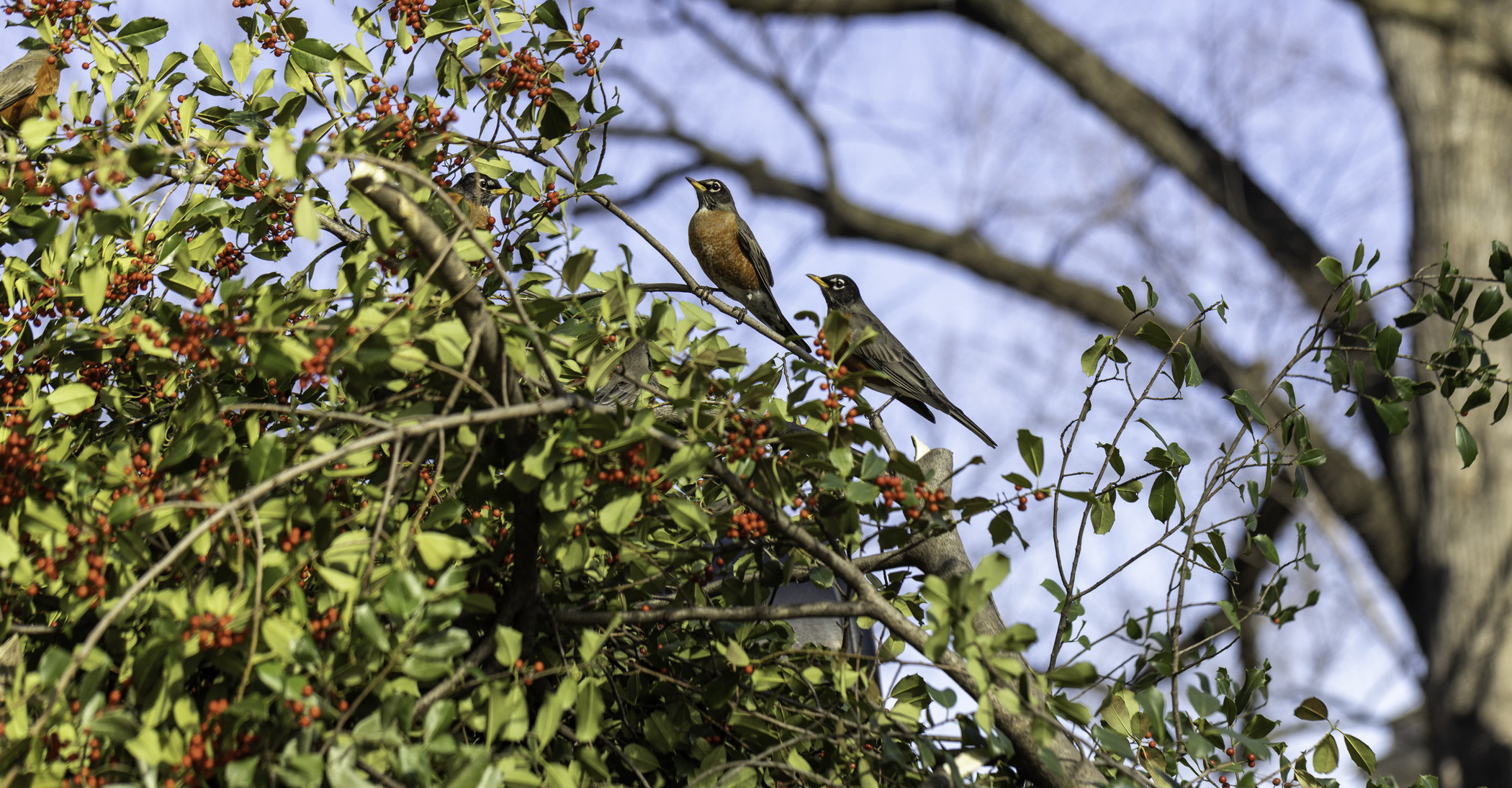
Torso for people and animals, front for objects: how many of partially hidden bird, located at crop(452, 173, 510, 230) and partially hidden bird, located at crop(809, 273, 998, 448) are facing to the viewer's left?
1

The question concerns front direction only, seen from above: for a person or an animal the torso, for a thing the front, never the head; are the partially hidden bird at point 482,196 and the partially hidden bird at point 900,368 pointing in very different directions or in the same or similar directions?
very different directions

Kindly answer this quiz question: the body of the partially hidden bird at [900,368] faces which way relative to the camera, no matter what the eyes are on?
to the viewer's left

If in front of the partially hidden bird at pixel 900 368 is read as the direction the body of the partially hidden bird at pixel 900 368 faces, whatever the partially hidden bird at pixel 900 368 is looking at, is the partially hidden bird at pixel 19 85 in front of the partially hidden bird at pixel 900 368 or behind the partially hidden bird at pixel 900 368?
in front

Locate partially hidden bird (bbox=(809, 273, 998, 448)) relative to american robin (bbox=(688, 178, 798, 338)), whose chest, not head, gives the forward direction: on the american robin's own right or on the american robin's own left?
on the american robin's own left

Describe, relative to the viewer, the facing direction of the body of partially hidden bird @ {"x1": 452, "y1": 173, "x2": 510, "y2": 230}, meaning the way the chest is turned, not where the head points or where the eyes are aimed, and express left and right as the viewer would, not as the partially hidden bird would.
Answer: facing to the right of the viewer

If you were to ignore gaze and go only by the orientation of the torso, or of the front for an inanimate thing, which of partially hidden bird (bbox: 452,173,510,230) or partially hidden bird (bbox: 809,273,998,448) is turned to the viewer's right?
partially hidden bird (bbox: 452,173,510,230)

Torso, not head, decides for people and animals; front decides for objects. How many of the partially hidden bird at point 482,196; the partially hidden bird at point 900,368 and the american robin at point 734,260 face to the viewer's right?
1

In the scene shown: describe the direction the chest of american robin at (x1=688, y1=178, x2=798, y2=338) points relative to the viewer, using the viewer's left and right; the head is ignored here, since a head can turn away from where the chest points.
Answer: facing the viewer and to the left of the viewer
